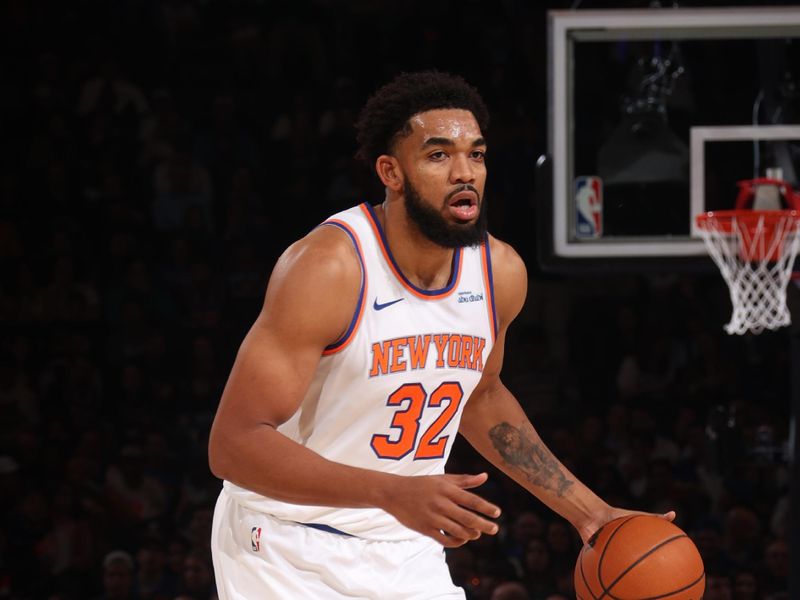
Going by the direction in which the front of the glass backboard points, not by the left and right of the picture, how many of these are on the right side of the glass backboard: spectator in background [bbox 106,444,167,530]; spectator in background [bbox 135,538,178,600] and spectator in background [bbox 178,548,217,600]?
3

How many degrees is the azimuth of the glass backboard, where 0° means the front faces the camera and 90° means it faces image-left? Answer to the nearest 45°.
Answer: approximately 0°

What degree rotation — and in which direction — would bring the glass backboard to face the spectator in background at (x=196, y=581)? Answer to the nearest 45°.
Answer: approximately 90° to its right

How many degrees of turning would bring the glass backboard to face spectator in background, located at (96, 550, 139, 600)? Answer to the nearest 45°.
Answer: approximately 90° to its right

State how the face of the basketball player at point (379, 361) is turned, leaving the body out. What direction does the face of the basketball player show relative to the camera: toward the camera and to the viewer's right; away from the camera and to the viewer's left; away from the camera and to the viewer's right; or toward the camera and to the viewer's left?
toward the camera and to the viewer's right

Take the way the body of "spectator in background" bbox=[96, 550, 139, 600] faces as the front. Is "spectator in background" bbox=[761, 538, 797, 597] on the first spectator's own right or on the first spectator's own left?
on the first spectator's own left

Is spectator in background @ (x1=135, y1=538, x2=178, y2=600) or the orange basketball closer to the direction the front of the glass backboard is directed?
the orange basketball

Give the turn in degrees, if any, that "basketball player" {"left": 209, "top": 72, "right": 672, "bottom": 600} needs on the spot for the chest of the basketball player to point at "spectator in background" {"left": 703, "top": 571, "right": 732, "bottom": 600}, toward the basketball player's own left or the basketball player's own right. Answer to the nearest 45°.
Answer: approximately 90° to the basketball player's own left

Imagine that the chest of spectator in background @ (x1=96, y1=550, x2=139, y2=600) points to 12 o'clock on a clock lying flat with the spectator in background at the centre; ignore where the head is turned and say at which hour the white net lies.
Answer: The white net is roughly at 10 o'clock from the spectator in background.

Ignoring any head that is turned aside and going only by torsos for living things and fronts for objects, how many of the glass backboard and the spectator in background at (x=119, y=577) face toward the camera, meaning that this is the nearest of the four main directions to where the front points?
2

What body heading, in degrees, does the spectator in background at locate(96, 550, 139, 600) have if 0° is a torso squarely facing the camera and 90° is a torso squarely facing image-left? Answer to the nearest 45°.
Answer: approximately 0°
